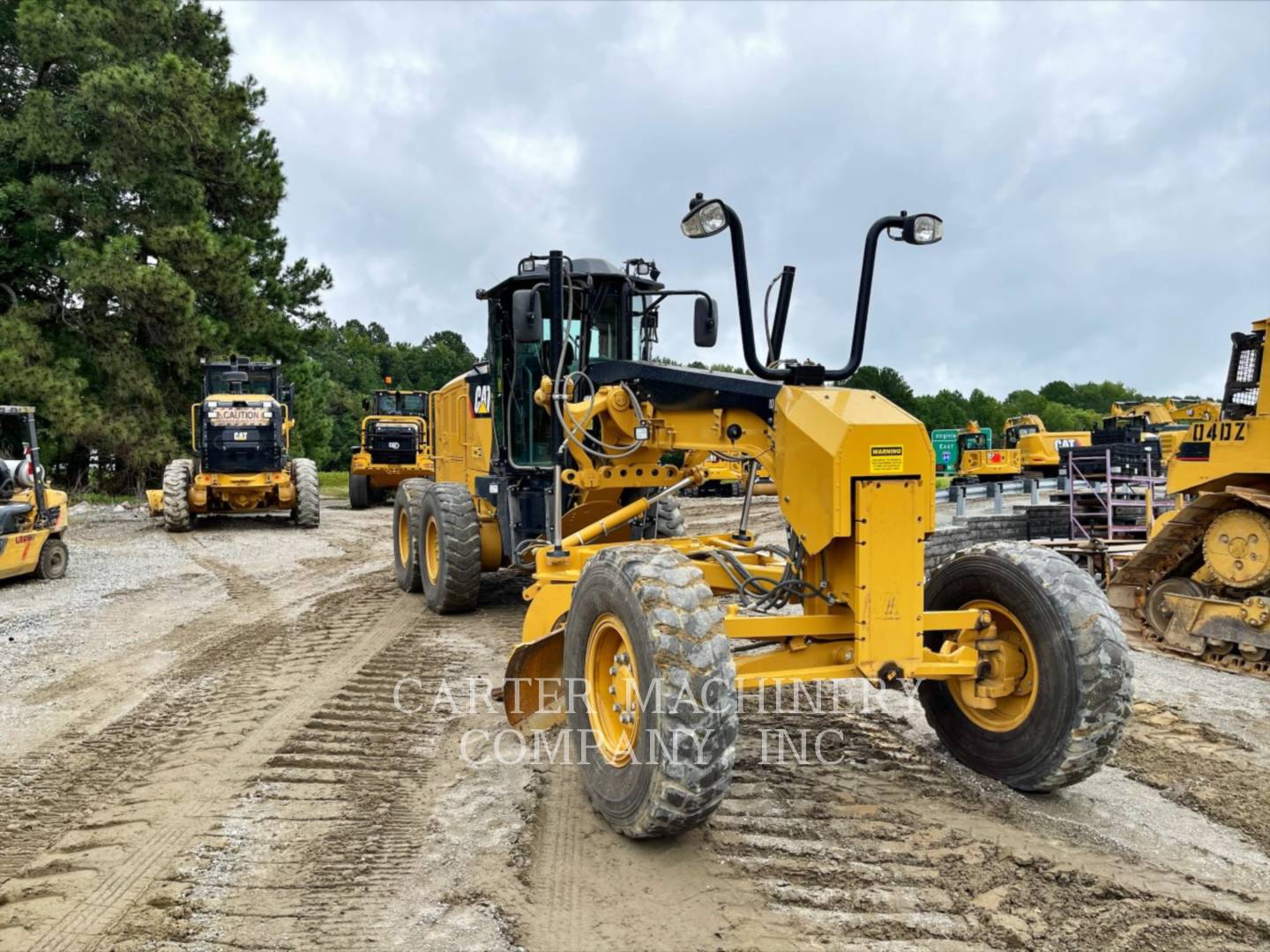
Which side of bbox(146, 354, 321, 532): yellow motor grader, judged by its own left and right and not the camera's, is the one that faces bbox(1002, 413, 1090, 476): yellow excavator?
right

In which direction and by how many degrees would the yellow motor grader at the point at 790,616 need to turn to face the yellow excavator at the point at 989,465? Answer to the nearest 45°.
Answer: approximately 135° to its left

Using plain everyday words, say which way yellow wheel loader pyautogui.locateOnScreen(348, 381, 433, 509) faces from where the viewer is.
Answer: facing away from the viewer

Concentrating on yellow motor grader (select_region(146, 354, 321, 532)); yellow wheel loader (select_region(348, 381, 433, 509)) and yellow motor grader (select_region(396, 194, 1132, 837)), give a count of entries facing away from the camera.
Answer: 2

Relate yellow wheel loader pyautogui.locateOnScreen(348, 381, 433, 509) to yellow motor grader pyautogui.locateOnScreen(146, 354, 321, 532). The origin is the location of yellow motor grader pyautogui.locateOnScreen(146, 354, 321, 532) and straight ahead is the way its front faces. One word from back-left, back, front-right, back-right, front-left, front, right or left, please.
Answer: front-right

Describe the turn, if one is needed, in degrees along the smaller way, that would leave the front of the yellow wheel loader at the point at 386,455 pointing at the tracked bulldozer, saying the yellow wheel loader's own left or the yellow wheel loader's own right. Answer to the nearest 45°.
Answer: approximately 135° to the yellow wheel loader's own right

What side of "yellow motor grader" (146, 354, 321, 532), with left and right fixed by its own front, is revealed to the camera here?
back

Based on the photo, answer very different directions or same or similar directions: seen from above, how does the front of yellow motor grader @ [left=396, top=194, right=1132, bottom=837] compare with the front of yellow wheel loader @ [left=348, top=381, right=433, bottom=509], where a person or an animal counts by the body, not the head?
very different directions

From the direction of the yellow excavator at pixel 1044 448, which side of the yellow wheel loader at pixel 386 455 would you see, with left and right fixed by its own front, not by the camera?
right

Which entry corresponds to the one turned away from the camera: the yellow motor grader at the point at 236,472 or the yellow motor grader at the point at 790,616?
the yellow motor grader at the point at 236,472

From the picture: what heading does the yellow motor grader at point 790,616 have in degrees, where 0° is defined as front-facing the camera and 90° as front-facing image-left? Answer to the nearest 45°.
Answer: approximately 315°

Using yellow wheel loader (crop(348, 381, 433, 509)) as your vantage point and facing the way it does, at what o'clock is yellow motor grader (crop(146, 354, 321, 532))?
yellow motor grader (crop(146, 354, 321, 532)) is roughly at 7 o'clock from yellow wheel loader (crop(348, 381, 433, 509)).

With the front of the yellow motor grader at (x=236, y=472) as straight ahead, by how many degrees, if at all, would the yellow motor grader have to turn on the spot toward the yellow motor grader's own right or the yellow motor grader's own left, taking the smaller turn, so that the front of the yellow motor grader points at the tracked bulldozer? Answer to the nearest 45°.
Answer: approximately 135° to the yellow motor grader's own right

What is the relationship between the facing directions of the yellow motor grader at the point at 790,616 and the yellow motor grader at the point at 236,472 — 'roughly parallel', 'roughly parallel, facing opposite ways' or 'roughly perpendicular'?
roughly parallel, facing opposite ways

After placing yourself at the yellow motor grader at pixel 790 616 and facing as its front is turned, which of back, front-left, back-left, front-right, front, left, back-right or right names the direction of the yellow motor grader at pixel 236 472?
back
